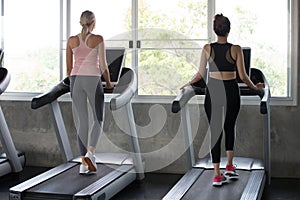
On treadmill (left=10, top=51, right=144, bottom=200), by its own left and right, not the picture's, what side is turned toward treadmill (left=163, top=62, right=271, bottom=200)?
right

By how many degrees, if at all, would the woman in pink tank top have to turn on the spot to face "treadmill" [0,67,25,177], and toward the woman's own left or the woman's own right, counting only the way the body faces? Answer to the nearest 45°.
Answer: approximately 45° to the woman's own left

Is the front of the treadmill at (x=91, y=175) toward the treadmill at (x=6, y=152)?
no

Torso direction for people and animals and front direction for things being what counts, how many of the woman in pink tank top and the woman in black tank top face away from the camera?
2

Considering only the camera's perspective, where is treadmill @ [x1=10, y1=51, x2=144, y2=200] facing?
facing away from the viewer and to the right of the viewer

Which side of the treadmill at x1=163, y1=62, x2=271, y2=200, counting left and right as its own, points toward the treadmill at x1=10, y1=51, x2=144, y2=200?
left

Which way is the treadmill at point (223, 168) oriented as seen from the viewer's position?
away from the camera

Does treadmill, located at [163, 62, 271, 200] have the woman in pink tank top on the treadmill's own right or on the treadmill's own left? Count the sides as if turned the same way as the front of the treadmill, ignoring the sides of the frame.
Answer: on the treadmill's own left

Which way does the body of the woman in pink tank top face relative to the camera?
away from the camera

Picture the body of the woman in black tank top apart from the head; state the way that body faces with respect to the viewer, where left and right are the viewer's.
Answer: facing away from the viewer

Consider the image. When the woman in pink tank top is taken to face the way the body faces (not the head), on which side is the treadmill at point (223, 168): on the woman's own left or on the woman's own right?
on the woman's own right

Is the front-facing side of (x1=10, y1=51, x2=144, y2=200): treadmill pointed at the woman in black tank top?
no

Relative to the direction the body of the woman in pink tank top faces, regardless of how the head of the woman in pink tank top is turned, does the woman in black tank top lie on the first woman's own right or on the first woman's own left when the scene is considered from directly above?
on the first woman's own right

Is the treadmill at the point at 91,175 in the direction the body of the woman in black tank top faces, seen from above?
no

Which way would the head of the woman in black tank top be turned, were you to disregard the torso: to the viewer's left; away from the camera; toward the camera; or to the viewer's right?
away from the camera

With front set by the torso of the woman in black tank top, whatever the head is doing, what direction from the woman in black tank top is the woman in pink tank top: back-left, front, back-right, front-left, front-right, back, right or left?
left
